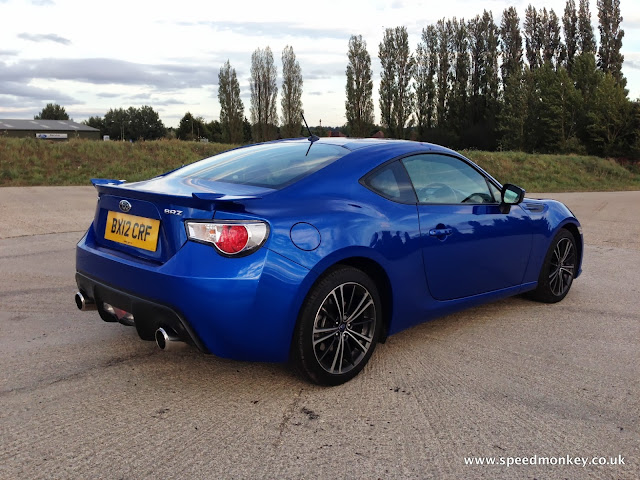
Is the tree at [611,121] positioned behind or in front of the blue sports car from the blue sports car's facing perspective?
in front

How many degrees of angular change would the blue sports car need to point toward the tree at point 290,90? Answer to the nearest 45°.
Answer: approximately 45° to its left

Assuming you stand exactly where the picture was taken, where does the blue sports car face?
facing away from the viewer and to the right of the viewer

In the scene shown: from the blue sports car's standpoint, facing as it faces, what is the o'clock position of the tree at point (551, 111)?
The tree is roughly at 11 o'clock from the blue sports car.

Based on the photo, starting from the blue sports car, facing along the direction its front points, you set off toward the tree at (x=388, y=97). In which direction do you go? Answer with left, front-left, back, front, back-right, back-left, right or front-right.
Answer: front-left

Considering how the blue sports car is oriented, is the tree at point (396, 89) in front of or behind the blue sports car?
in front
